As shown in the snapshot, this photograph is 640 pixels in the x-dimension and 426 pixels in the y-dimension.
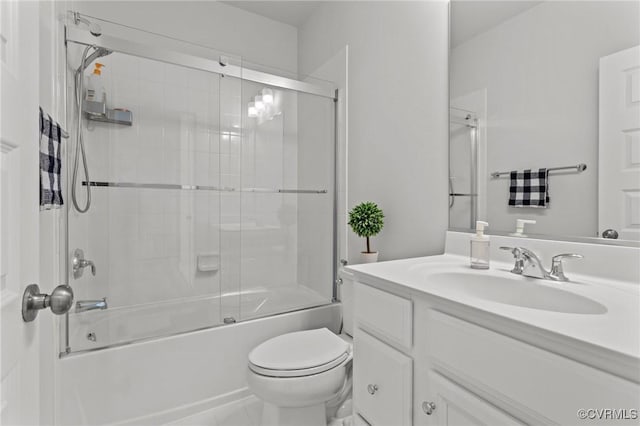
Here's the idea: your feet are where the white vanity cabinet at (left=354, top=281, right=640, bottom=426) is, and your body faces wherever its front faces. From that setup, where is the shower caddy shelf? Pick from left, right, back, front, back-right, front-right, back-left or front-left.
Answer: front-right

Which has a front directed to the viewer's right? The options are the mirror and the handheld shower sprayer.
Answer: the handheld shower sprayer

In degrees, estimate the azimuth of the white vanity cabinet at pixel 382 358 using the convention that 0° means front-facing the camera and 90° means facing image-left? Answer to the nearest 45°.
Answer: approximately 45°

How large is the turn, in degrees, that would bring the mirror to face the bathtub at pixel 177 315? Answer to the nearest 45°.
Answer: approximately 45° to its right

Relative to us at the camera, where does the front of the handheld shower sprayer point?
facing to the right of the viewer

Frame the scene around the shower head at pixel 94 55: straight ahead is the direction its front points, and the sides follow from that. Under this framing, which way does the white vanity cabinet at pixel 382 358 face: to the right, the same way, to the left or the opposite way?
the opposite way

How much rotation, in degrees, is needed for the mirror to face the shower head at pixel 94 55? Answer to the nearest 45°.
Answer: approximately 45° to its right

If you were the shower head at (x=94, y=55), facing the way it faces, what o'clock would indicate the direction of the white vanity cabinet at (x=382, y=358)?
The white vanity cabinet is roughly at 2 o'clock from the shower head.

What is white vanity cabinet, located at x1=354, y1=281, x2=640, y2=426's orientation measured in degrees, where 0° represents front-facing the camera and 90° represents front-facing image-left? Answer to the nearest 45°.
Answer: approximately 45°

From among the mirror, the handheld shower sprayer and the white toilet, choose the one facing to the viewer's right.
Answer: the handheld shower sprayer

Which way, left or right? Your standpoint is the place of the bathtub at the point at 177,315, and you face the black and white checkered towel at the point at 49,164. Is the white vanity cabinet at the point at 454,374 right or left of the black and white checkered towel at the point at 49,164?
left
